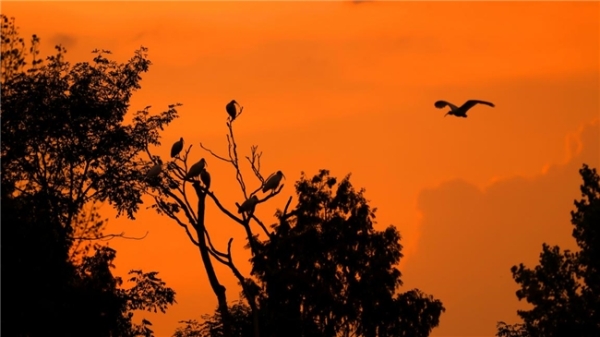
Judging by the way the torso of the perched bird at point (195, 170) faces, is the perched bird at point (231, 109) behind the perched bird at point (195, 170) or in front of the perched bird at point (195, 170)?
in front

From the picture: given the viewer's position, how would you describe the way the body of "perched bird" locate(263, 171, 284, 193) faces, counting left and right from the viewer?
facing to the right of the viewer

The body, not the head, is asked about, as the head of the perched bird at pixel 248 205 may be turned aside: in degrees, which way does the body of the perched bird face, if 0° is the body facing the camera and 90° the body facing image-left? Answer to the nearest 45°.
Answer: approximately 270°

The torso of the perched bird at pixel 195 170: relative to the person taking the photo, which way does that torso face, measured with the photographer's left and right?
facing to the right of the viewer
